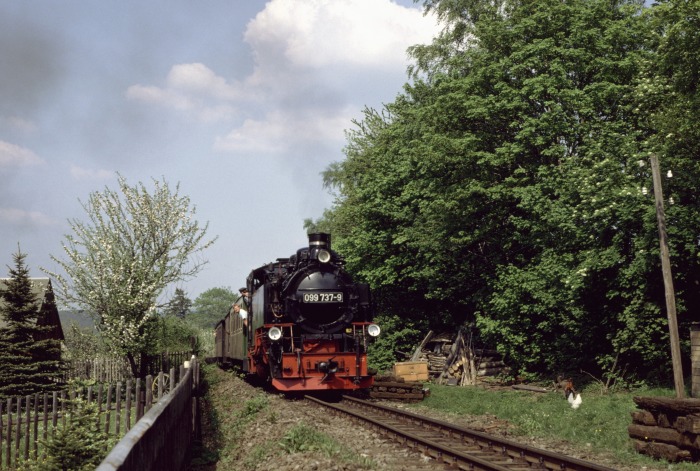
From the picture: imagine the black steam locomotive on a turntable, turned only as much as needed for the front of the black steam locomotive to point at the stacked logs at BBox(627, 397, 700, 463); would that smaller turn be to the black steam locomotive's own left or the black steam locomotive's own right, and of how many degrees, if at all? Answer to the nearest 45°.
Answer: approximately 45° to the black steam locomotive's own left

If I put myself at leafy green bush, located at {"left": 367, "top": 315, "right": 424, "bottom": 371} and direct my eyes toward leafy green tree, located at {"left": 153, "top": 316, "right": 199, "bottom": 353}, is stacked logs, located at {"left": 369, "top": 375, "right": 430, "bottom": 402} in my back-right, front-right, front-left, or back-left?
back-left

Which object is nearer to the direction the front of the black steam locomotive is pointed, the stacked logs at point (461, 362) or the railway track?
the railway track

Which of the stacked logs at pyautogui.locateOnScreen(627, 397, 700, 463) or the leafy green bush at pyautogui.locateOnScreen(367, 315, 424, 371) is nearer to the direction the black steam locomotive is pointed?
the stacked logs

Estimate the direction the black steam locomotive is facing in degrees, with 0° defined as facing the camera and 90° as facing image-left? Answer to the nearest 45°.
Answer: approximately 0°
